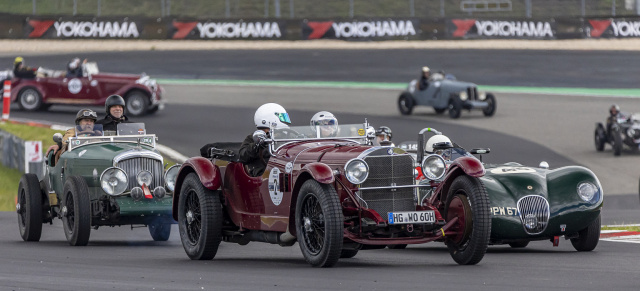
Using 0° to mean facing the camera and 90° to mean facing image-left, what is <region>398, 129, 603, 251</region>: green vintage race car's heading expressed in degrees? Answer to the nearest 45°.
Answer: approximately 315°

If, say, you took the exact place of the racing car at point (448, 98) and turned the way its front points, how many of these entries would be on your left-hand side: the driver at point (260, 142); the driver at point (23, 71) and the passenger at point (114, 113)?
0

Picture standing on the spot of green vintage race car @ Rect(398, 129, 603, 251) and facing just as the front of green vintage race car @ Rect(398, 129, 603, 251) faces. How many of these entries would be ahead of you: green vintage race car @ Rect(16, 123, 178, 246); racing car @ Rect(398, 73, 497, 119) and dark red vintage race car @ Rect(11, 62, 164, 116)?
0

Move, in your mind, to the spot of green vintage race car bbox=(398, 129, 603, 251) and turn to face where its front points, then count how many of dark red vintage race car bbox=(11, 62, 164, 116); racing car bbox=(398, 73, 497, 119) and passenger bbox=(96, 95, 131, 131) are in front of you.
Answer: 0

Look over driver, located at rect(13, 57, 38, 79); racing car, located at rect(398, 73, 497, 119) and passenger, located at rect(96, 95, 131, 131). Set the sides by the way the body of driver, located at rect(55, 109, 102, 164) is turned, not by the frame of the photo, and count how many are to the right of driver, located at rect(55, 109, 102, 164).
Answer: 0

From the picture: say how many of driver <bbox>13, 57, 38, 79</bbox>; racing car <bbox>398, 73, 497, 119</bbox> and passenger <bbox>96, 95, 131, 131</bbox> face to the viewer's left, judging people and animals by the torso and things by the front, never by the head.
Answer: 0

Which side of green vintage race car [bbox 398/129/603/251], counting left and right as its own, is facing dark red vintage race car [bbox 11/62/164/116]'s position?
back

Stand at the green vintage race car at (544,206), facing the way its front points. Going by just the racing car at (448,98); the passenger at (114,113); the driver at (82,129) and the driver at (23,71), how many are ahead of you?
0

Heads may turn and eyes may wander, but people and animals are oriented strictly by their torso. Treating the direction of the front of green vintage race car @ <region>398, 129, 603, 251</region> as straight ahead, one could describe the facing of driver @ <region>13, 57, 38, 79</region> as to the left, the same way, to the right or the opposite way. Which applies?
to the left

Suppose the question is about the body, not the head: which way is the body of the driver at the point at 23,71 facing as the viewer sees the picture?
to the viewer's right

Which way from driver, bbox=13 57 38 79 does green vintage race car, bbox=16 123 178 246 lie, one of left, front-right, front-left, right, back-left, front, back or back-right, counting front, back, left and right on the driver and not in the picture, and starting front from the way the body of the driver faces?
right

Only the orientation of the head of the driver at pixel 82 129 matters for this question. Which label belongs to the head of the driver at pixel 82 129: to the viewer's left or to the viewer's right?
to the viewer's right

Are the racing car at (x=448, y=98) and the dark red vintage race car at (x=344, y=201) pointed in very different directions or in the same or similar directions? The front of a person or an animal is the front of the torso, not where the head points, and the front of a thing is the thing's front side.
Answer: same or similar directions

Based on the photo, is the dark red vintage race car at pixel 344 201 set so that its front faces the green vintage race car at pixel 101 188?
no

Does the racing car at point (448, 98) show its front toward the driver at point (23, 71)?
no

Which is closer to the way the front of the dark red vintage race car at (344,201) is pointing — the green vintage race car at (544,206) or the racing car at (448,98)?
the green vintage race car
